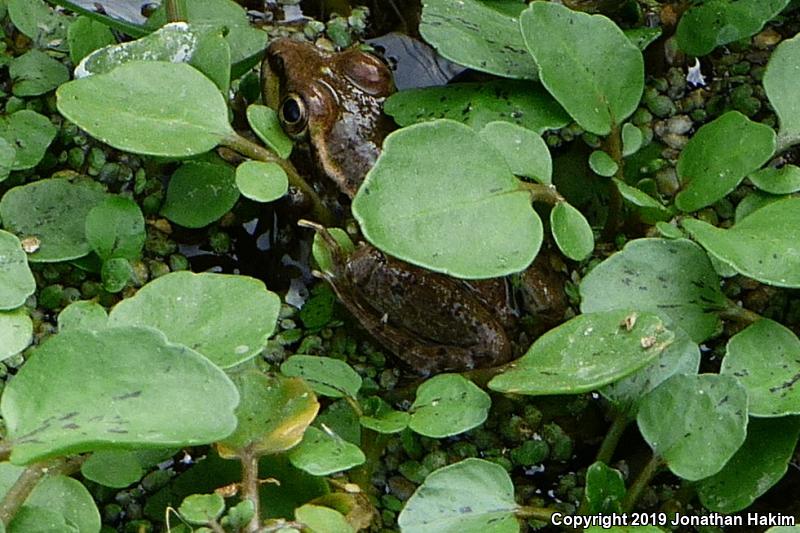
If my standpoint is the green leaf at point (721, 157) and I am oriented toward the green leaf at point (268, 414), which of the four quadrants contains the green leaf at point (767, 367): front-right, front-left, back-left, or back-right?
front-left

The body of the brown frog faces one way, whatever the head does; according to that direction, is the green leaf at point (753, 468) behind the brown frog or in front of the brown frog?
behind

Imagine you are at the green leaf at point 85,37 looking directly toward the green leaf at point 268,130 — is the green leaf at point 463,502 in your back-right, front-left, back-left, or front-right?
front-right

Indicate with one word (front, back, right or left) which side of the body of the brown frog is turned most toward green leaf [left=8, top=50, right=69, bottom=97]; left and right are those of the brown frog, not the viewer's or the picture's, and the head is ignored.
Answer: front

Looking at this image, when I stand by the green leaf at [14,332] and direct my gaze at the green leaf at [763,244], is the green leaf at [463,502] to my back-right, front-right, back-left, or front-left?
front-right

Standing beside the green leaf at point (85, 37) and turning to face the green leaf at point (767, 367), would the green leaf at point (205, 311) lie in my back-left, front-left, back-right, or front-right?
front-right

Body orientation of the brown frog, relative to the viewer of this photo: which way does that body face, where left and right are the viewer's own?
facing away from the viewer and to the left of the viewer
